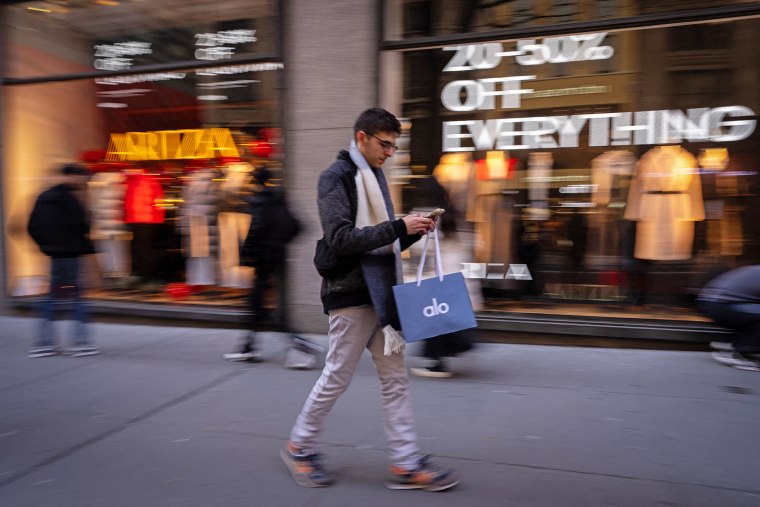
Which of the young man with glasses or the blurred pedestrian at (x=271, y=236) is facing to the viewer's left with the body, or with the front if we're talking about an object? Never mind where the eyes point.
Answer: the blurred pedestrian

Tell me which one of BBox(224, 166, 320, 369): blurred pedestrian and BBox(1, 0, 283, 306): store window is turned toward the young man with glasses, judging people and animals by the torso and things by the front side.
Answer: the store window

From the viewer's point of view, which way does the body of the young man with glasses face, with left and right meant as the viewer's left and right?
facing to the right of the viewer

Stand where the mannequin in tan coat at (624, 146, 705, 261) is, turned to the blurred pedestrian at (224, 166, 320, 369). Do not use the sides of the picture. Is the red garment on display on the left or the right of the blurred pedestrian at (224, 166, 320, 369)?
right

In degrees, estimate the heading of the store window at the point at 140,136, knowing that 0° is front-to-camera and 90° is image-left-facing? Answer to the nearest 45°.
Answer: approximately 0°

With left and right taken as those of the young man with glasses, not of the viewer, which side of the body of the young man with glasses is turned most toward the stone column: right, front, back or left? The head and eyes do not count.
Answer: left

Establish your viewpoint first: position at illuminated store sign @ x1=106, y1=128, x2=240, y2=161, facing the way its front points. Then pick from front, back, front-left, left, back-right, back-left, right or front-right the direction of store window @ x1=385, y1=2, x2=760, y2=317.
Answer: front-left
